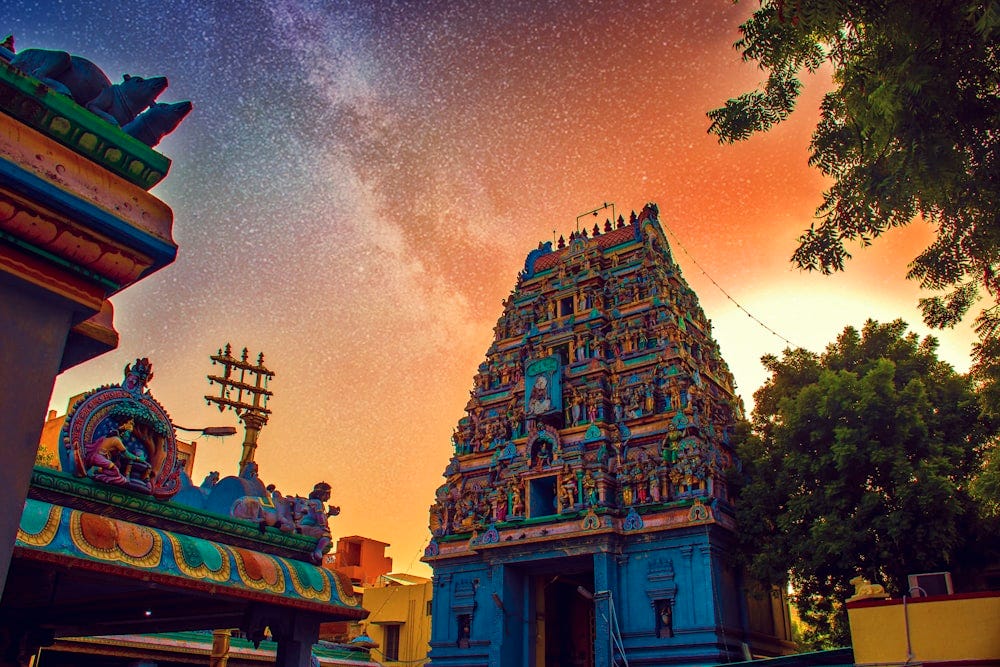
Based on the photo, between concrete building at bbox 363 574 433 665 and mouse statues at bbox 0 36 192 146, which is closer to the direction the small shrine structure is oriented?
the mouse statues

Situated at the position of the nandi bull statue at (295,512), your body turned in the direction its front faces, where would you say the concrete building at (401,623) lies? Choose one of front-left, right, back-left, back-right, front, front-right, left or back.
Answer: left

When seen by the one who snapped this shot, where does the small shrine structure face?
facing the viewer and to the right of the viewer

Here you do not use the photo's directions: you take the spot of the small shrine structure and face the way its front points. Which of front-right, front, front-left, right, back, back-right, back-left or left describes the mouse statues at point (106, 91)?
front-right

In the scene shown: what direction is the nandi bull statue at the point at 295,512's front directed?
to the viewer's right

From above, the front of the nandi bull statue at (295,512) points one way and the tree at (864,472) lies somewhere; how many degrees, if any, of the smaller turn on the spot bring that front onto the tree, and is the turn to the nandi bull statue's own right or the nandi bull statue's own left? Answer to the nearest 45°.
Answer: approximately 45° to the nandi bull statue's own left

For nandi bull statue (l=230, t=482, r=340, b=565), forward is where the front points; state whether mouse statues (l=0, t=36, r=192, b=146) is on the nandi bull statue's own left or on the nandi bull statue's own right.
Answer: on the nandi bull statue's own right
